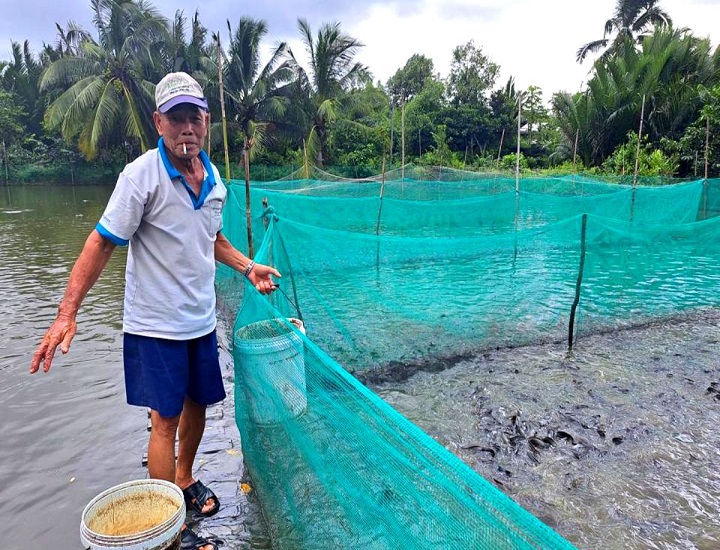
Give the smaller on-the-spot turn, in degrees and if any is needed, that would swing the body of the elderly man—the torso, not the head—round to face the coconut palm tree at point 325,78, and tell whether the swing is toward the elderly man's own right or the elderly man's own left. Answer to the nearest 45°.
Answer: approximately 135° to the elderly man's own left

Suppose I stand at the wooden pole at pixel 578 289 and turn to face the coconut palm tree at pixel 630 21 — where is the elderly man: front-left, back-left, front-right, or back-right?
back-left

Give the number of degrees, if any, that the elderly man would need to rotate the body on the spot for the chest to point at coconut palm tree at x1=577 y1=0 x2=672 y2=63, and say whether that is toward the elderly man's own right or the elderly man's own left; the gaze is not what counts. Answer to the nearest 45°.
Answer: approximately 90° to the elderly man's own left

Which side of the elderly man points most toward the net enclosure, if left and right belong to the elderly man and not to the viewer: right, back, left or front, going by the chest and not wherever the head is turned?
left

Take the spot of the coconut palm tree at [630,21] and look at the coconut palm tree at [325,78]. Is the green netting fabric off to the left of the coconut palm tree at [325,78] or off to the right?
left

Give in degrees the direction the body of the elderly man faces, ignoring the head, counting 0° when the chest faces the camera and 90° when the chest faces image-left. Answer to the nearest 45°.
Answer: approximately 315°
